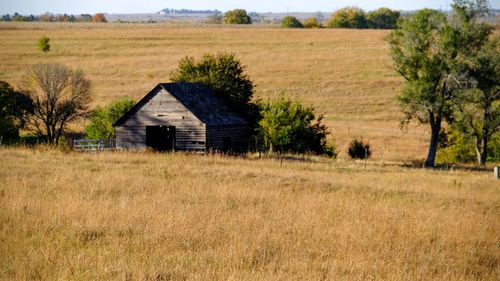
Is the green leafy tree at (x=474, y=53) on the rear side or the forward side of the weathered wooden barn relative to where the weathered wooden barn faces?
on the rear side

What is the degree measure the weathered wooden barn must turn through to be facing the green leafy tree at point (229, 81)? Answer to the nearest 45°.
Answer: approximately 180°

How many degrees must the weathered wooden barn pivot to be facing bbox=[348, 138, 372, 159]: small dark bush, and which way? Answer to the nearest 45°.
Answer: approximately 135° to its left

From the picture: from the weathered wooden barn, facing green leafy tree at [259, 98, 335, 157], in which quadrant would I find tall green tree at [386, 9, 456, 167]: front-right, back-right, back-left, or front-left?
front-right

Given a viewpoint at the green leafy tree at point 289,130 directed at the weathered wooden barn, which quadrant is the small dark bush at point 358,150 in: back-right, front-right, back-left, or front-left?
back-left

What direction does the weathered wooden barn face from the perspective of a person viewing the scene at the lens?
facing the viewer and to the left of the viewer

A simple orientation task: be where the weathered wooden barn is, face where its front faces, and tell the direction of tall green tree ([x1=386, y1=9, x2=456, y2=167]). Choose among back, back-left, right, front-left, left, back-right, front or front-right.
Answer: back-left
